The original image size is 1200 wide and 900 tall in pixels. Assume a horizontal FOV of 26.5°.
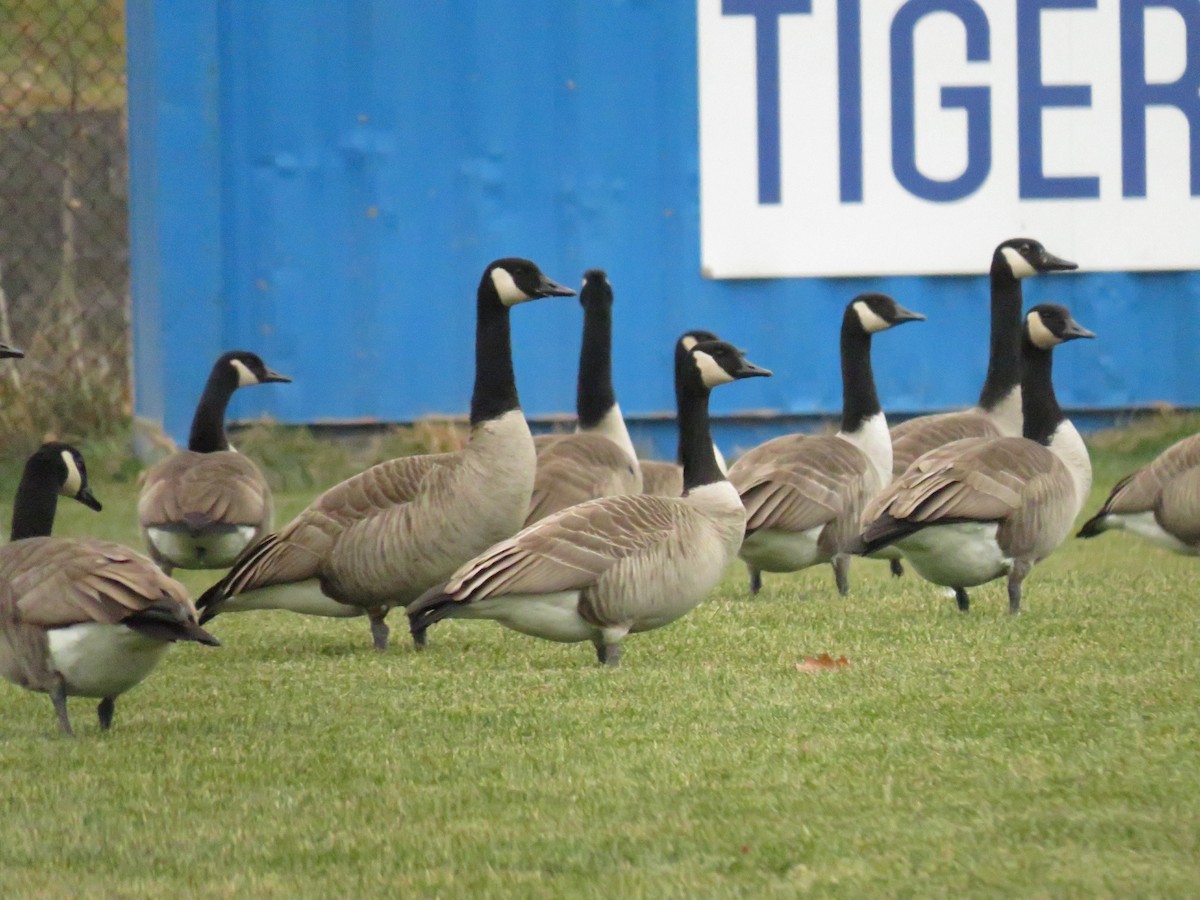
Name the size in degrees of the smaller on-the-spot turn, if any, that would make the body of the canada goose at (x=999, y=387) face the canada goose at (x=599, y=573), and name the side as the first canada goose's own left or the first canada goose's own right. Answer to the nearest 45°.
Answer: approximately 90° to the first canada goose's own right

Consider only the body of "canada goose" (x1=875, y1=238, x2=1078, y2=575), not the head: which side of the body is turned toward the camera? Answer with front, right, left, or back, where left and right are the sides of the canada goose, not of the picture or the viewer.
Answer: right

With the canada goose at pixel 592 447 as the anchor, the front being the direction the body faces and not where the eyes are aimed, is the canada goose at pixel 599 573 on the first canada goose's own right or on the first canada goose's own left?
on the first canada goose's own right

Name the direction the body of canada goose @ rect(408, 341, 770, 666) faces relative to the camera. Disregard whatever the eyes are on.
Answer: to the viewer's right

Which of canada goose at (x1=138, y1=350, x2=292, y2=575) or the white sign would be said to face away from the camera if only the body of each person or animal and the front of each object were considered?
the canada goose

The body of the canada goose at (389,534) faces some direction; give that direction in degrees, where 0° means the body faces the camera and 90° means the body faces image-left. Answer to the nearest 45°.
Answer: approximately 270°

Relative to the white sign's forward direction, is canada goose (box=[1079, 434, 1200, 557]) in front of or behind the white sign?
in front

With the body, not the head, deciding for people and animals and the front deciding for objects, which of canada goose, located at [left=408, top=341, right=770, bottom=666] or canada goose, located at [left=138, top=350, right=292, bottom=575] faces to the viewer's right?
canada goose, located at [left=408, top=341, right=770, bottom=666]

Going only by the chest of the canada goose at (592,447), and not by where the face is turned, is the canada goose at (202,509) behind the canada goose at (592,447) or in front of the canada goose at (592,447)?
behind

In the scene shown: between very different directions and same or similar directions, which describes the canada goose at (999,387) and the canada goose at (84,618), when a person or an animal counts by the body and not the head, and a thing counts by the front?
very different directions
